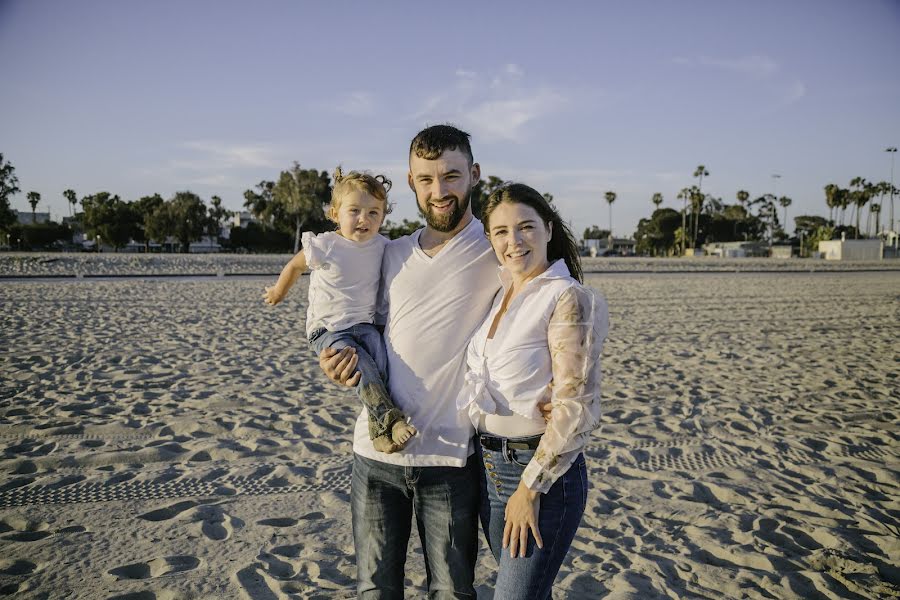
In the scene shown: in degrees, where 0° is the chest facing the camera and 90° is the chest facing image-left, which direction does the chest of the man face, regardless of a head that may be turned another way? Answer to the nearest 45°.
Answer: approximately 0°

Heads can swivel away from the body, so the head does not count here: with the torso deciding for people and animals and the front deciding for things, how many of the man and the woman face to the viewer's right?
0

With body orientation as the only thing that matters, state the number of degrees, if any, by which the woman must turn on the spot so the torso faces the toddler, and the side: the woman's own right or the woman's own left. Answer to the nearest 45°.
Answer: approximately 90° to the woman's own right

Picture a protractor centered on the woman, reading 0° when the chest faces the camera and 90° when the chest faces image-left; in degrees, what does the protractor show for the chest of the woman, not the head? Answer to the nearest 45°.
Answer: approximately 45°
